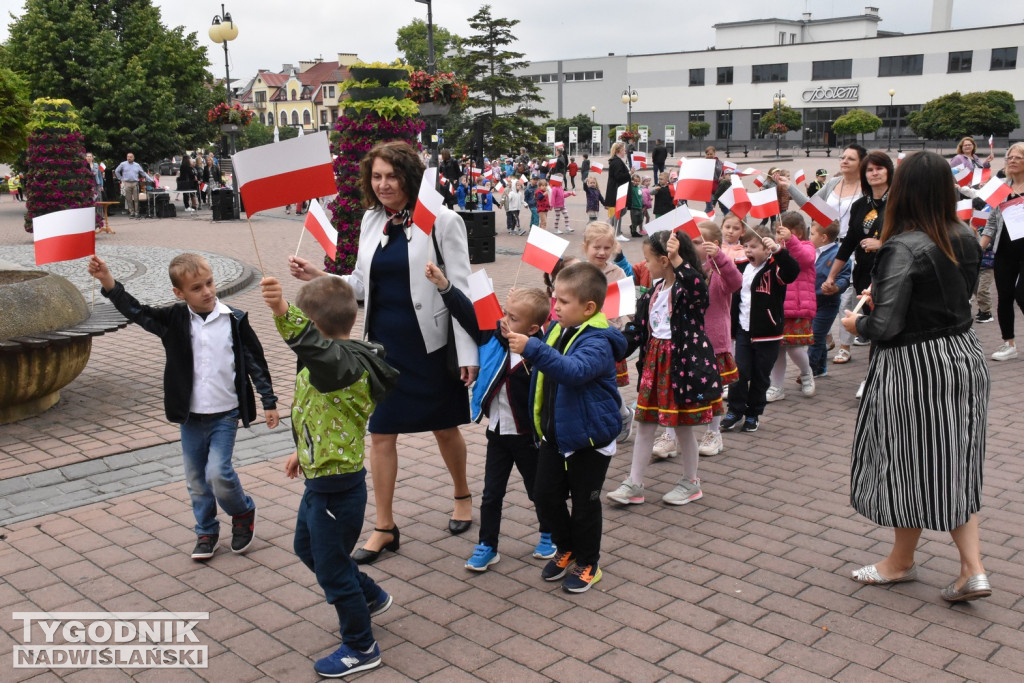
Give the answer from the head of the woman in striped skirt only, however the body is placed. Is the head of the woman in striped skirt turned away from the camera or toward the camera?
away from the camera

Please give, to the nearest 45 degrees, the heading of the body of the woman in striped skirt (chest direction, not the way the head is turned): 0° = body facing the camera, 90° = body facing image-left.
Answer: approximately 135°

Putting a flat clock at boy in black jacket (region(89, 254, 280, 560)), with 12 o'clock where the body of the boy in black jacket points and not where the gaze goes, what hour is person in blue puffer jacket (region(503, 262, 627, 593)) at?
The person in blue puffer jacket is roughly at 10 o'clock from the boy in black jacket.

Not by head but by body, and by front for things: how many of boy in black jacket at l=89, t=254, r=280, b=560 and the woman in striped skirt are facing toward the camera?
1

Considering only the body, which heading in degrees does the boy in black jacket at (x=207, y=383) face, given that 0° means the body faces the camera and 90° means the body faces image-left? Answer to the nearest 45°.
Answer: approximately 0°

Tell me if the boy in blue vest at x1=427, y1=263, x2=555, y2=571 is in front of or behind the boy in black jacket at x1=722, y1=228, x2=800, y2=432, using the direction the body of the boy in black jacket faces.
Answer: in front

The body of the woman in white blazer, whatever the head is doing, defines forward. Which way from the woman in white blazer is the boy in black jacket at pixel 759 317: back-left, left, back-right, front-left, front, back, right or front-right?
back

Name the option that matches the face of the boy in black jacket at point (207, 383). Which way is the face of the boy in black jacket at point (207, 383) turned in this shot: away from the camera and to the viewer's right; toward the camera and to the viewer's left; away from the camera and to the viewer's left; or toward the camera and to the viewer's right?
toward the camera and to the viewer's right
